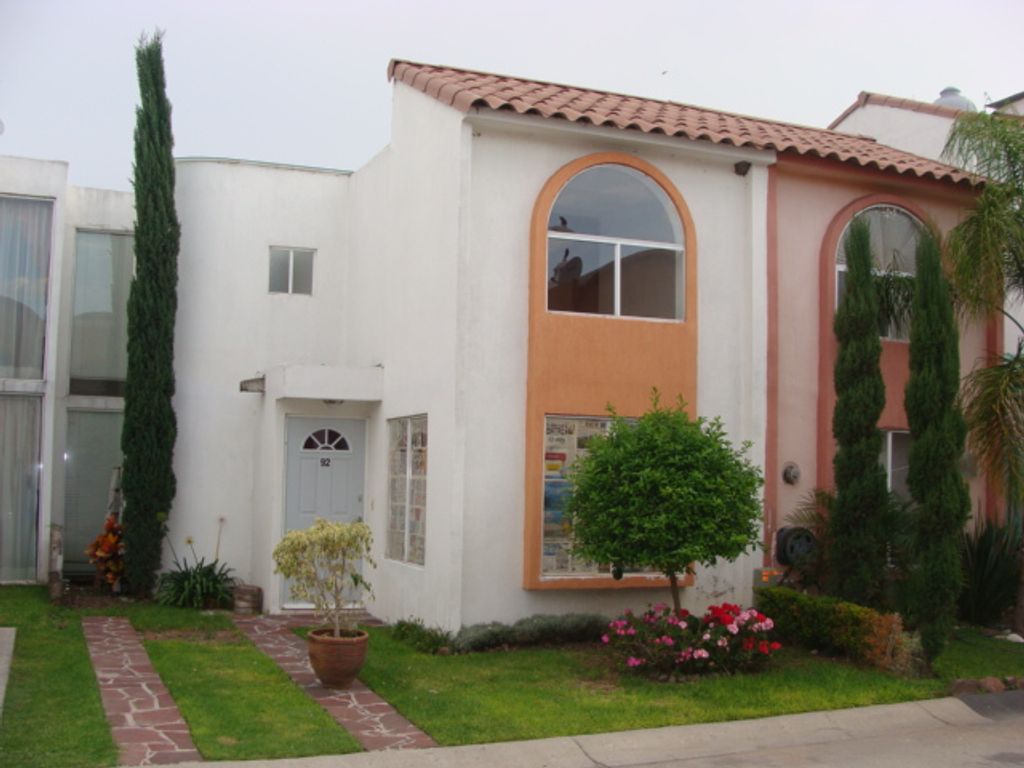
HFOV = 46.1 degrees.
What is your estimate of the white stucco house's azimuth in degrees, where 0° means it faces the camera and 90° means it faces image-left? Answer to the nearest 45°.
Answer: approximately 315°

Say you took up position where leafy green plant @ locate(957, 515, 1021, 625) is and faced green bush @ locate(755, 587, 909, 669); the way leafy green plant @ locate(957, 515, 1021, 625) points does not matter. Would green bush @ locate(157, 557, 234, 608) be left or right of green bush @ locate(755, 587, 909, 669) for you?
right

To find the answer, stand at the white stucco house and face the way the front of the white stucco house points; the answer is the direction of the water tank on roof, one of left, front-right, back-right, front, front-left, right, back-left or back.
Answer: left

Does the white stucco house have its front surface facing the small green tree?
yes

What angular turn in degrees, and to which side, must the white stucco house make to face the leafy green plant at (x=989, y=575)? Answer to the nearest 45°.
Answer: approximately 45° to its left

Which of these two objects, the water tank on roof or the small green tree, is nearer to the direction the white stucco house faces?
the small green tree

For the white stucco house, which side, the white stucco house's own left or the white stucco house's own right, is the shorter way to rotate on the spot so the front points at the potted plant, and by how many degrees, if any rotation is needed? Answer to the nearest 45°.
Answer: approximately 45° to the white stucco house's own right

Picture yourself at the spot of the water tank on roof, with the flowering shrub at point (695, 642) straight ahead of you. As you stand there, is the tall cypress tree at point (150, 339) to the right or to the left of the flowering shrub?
right

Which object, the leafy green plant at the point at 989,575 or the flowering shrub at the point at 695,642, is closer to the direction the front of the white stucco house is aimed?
the flowering shrub

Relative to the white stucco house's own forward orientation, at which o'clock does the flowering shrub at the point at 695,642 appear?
The flowering shrub is roughly at 12 o'clock from the white stucco house.
